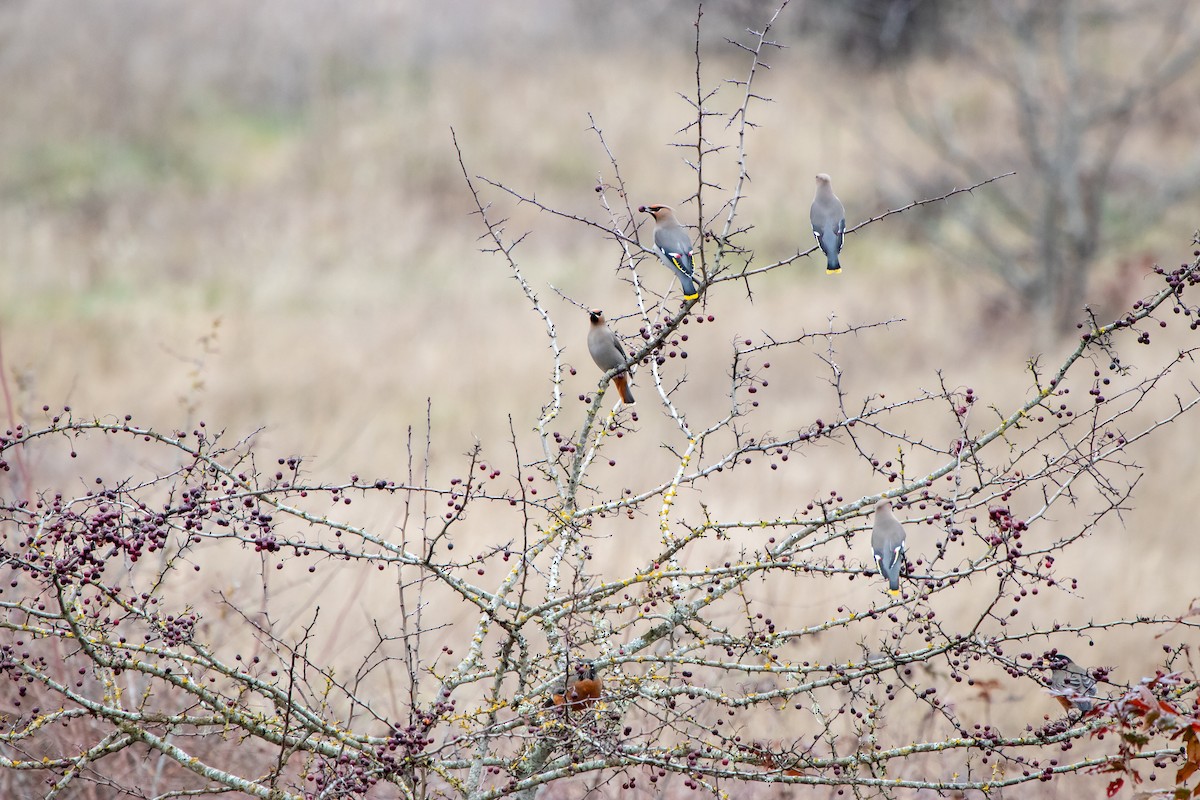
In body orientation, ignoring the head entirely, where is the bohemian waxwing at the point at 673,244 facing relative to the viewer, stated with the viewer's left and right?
facing away from the viewer and to the left of the viewer

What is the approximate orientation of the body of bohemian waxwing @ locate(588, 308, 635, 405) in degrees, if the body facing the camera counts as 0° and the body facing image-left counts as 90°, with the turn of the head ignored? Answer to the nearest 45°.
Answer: approximately 45°

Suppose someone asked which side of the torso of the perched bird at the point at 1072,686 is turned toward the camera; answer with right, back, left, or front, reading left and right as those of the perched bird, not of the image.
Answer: left

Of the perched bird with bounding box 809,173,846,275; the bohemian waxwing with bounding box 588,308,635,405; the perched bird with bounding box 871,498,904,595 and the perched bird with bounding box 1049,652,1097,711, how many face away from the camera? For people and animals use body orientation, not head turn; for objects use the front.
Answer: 2

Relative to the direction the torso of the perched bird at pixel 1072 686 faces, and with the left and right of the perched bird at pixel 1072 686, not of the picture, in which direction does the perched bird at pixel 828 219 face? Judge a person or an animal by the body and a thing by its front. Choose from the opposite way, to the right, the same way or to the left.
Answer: to the right

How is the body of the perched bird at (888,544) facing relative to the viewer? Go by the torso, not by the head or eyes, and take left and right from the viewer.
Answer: facing away from the viewer

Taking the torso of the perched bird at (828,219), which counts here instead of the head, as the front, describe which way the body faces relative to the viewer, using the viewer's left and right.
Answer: facing away from the viewer

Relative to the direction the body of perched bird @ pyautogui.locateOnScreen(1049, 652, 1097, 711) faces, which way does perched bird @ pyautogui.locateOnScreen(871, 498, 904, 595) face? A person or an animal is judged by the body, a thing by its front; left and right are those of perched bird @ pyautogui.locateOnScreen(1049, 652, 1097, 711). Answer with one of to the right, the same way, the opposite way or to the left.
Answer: to the right
